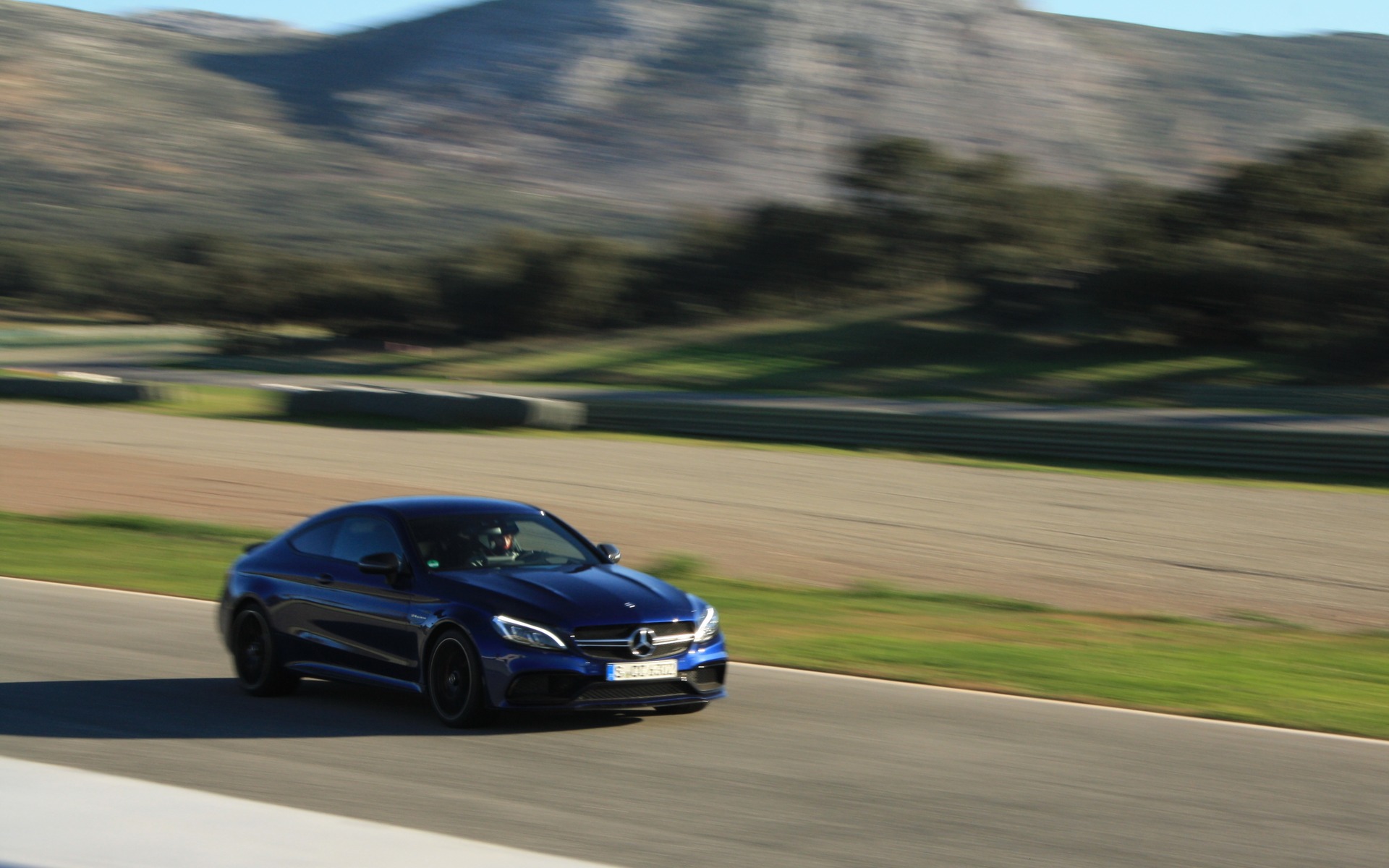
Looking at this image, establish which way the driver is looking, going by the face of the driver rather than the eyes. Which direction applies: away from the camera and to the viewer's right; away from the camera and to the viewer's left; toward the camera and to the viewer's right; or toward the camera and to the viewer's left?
toward the camera and to the viewer's right

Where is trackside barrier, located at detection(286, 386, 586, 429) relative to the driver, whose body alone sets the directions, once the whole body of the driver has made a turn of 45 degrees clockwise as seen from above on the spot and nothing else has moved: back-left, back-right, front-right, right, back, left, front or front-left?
back

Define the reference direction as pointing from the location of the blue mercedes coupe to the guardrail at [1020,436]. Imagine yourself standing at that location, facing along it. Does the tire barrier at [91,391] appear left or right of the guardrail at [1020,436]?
left

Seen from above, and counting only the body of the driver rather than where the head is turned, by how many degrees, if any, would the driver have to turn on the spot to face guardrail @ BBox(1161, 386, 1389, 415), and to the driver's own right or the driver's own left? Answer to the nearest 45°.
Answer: approximately 90° to the driver's own left

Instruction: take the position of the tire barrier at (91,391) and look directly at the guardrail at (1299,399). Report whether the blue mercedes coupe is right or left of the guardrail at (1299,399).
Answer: right

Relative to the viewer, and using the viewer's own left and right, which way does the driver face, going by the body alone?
facing the viewer and to the right of the viewer

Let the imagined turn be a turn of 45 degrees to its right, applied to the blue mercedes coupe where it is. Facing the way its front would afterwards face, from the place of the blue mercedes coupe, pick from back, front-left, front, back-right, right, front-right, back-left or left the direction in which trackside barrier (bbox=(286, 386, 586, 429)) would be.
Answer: back

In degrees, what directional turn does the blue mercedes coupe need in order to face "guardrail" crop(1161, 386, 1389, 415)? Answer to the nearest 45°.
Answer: approximately 90° to its left

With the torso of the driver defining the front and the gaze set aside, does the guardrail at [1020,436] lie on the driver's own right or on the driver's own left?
on the driver's own left

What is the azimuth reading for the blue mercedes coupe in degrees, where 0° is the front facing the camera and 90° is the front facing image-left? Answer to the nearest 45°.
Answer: approximately 315°
